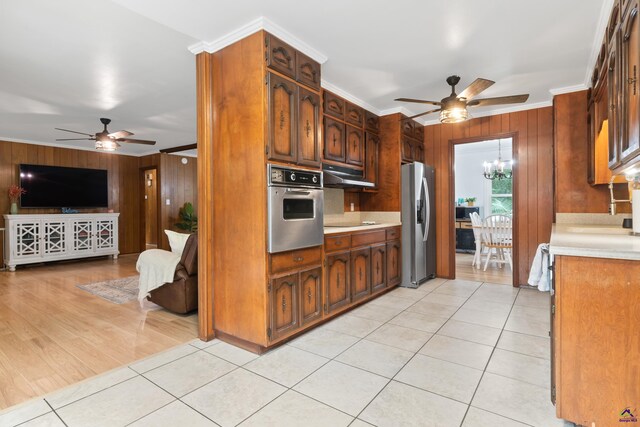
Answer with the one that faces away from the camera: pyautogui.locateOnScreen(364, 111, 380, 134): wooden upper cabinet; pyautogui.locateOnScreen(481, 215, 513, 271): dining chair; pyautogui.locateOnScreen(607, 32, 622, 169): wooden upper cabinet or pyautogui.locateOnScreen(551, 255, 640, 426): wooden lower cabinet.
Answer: the dining chair

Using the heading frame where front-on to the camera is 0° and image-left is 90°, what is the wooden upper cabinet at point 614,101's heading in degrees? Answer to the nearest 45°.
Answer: approximately 90°

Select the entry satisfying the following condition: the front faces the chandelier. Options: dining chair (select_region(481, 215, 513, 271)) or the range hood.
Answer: the dining chair

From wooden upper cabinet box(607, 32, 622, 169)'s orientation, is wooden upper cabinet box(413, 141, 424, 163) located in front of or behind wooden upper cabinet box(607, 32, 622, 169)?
in front

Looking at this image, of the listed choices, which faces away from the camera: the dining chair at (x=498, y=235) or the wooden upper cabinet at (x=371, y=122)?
the dining chair

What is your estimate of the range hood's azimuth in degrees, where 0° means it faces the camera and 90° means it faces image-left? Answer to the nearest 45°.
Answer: approximately 315°

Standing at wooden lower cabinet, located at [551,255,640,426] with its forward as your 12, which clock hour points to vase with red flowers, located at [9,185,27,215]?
The vase with red flowers is roughly at 12 o'clock from the wooden lower cabinet.

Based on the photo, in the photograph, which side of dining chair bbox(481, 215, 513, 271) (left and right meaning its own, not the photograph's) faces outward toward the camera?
back

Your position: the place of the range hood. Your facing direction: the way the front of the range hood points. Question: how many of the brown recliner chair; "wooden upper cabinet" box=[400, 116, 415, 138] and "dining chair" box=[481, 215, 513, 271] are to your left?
2

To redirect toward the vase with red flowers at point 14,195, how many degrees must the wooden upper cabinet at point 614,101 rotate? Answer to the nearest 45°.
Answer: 0° — it already faces it

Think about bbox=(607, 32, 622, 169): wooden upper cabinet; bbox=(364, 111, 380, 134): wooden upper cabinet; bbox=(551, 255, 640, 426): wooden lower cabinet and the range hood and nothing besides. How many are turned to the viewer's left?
2

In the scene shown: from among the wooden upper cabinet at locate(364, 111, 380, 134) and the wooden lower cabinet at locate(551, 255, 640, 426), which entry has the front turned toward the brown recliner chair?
the wooden lower cabinet

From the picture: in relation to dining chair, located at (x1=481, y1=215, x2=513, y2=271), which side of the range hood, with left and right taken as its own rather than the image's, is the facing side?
left

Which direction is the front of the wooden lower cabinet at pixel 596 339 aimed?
to the viewer's left

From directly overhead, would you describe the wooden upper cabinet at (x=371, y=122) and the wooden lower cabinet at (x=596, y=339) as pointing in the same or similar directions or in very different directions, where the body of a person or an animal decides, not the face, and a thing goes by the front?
very different directions

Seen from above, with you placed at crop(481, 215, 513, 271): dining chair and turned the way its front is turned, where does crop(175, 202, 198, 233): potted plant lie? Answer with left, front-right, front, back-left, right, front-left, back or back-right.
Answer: left
